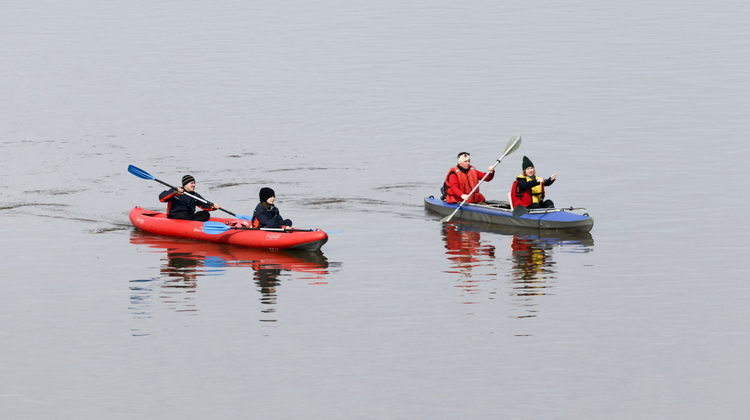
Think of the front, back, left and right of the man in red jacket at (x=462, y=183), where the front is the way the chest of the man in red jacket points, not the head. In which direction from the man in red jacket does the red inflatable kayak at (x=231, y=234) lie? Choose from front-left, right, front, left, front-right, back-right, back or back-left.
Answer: right

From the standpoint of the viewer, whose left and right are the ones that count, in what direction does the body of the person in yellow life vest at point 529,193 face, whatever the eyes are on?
facing the viewer and to the right of the viewer

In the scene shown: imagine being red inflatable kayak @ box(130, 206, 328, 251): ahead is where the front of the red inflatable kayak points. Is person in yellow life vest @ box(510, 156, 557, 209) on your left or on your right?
on your left

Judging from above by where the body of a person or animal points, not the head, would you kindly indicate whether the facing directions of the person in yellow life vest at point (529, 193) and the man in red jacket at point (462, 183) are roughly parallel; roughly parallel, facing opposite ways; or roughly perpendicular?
roughly parallel

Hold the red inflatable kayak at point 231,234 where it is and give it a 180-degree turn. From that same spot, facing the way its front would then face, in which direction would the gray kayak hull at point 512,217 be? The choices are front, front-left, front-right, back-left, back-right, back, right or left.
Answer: back-right

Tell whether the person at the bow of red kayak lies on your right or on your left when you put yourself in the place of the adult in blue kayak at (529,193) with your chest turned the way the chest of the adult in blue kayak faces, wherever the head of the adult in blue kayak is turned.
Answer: on your right

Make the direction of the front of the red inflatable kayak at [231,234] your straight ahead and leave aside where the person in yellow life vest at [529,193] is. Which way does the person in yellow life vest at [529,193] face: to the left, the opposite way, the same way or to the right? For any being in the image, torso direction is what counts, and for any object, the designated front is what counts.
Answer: the same way

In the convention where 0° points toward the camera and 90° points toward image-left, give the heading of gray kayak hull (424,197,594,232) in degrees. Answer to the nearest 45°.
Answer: approximately 315°
